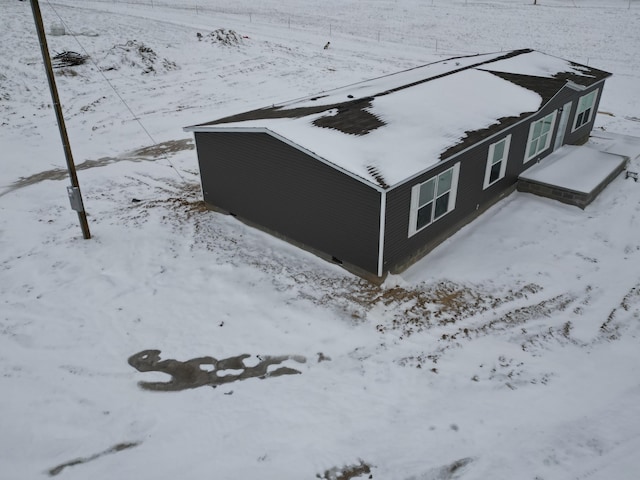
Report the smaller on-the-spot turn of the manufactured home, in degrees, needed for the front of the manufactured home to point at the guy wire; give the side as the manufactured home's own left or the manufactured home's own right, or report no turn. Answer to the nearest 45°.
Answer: approximately 180°

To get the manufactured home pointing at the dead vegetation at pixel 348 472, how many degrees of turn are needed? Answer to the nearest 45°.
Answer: approximately 45° to its right

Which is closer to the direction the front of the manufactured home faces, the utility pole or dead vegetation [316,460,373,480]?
the dead vegetation

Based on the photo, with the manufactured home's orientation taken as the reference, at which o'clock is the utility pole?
The utility pole is roughly at 4 o'clock from the manufactured home.

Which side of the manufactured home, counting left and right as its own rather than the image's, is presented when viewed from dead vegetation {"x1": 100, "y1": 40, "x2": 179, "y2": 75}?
back

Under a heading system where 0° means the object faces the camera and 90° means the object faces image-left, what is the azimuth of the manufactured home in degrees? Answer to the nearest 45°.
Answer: approximately 315°

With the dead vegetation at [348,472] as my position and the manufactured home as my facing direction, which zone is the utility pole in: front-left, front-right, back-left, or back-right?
front-left
